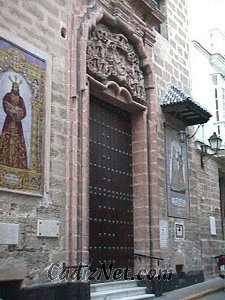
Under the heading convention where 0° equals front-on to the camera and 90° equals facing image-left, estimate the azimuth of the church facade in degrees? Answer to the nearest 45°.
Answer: approximately 315°
